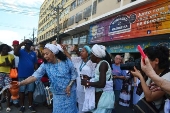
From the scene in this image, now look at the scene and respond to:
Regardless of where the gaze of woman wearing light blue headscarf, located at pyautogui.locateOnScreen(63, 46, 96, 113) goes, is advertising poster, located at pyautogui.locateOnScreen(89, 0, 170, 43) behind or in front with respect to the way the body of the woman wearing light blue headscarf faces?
behind

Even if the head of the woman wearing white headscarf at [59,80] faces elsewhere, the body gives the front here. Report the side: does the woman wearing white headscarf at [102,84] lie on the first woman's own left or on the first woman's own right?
on the first woman's own left

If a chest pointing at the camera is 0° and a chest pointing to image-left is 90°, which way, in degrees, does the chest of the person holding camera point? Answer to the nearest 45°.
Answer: approximately 90°

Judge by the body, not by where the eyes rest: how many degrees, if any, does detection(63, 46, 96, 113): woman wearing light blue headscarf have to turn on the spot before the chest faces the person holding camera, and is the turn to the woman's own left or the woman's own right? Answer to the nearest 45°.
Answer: approximately 45° to the woman's own left

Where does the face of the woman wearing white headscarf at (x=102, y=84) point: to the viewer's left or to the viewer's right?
to the viewer's left
